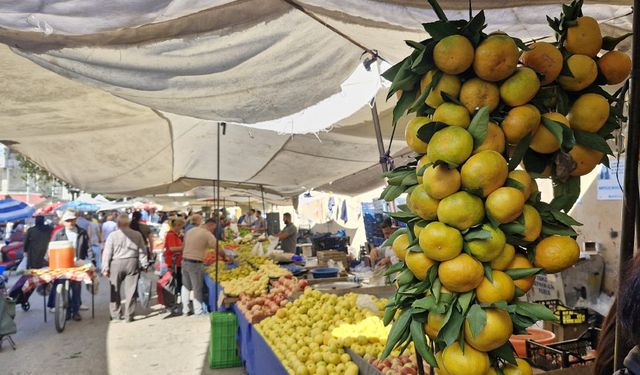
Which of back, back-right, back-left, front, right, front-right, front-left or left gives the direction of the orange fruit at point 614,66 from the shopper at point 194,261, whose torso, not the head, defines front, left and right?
back-right

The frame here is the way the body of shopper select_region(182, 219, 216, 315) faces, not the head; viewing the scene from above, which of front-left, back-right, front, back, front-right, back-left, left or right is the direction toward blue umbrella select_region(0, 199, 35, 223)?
left

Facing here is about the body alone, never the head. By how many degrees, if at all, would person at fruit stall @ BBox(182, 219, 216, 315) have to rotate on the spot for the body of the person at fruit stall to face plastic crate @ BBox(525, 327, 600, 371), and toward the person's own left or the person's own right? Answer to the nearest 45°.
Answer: approximately 135° to the person's own right

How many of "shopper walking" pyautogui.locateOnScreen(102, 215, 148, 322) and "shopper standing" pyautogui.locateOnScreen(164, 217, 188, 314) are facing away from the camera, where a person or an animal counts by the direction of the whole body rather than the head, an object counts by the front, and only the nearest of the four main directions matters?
1

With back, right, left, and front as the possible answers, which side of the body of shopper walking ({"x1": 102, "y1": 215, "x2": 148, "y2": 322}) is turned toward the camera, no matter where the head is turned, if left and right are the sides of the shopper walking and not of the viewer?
back

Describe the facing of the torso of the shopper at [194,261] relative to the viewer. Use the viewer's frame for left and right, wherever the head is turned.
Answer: facing away from the viewer and to the right of the viewer

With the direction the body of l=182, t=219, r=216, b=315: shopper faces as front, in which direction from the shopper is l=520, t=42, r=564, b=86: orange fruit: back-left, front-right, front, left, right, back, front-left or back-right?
back-right

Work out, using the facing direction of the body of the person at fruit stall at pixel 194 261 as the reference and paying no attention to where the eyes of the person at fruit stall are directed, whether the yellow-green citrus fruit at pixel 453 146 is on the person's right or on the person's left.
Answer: on the person's right

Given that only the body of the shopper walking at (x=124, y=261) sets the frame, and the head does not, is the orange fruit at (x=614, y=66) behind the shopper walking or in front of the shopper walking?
behind
